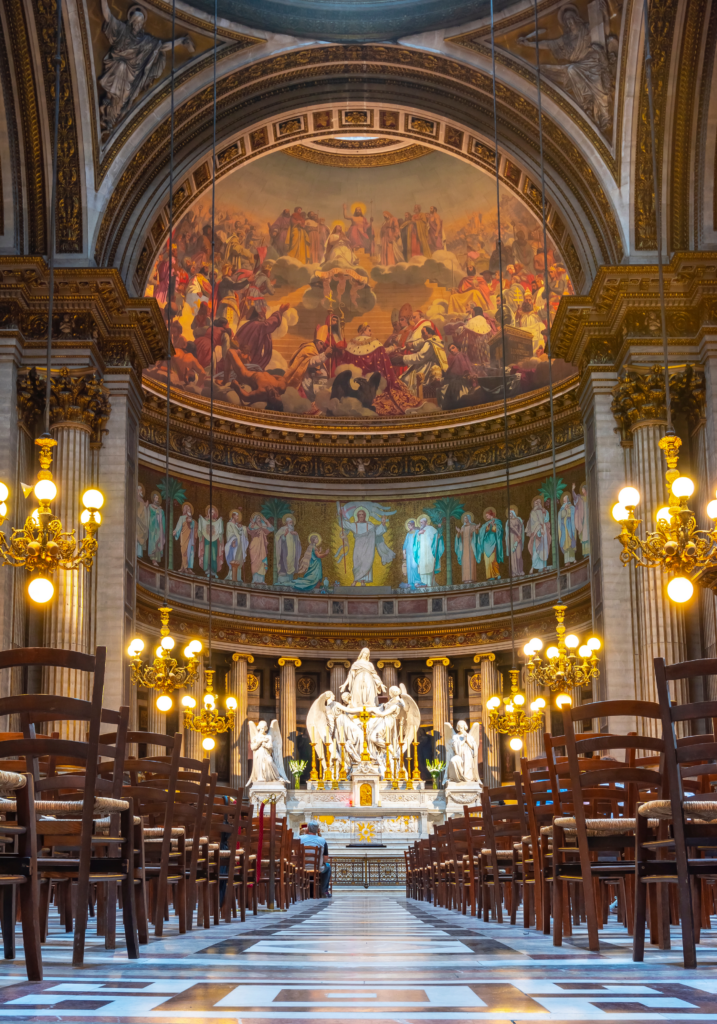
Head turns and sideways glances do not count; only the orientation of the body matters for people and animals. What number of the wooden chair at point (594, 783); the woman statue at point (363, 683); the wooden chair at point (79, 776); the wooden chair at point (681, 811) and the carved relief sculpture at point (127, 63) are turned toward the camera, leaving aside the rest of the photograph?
2

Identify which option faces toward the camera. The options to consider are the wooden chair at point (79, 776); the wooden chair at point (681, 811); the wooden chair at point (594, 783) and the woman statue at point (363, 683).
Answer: the woman statue

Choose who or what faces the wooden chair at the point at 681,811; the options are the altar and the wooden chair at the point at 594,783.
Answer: the altar

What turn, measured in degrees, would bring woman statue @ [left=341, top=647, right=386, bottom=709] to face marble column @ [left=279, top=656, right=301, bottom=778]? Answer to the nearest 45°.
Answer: approximately 135° to its right

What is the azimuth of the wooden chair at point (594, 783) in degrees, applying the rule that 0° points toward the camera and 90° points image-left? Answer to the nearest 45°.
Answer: approximately 135°

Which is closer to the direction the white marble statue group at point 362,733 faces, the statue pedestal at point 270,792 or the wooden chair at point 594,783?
the wooden chair

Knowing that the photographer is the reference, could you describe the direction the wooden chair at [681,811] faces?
facing away from the viewer and to the left of the viewer

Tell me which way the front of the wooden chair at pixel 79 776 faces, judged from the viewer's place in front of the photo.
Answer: facing away from the viewer and to the right of the viewer

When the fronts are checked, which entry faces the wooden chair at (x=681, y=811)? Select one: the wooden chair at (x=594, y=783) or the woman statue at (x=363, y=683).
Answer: the woman statue

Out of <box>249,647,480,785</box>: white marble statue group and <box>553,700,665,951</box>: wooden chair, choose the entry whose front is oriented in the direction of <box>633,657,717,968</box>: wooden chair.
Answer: the white marble statue group

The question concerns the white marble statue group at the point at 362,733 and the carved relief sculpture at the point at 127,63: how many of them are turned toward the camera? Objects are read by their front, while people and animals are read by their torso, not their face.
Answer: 2
